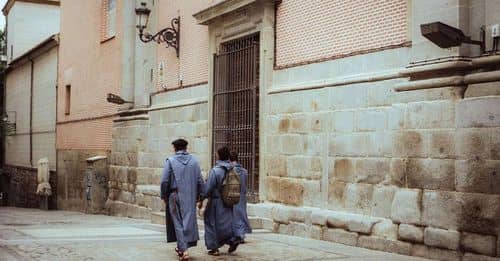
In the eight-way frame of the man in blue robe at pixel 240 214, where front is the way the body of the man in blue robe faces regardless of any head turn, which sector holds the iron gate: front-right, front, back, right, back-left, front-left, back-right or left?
front-right

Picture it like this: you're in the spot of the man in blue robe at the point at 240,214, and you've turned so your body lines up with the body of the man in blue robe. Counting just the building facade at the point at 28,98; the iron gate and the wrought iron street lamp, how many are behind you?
0

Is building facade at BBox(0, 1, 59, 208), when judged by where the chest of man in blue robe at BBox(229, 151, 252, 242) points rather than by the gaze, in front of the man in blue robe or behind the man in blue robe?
in front

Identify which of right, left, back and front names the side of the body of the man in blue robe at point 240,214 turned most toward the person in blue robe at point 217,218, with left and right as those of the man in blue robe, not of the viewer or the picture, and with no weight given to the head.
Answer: left

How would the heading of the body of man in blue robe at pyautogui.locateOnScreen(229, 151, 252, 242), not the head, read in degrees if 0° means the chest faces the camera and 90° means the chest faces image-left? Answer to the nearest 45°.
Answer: approximately 135°

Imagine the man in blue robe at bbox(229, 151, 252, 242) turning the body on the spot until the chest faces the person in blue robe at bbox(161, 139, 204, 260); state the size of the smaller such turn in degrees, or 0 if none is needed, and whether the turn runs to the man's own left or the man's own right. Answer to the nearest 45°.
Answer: approximately 90° to the man's own left

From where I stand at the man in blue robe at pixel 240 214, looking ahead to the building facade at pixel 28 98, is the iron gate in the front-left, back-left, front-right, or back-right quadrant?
front-right

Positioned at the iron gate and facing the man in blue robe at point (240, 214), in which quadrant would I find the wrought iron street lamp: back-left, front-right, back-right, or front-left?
back-right

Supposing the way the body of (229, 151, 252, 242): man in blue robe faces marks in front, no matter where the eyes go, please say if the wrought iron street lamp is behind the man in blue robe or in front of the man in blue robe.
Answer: in front

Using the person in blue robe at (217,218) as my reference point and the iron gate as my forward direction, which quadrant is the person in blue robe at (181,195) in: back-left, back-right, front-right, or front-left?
back-left
